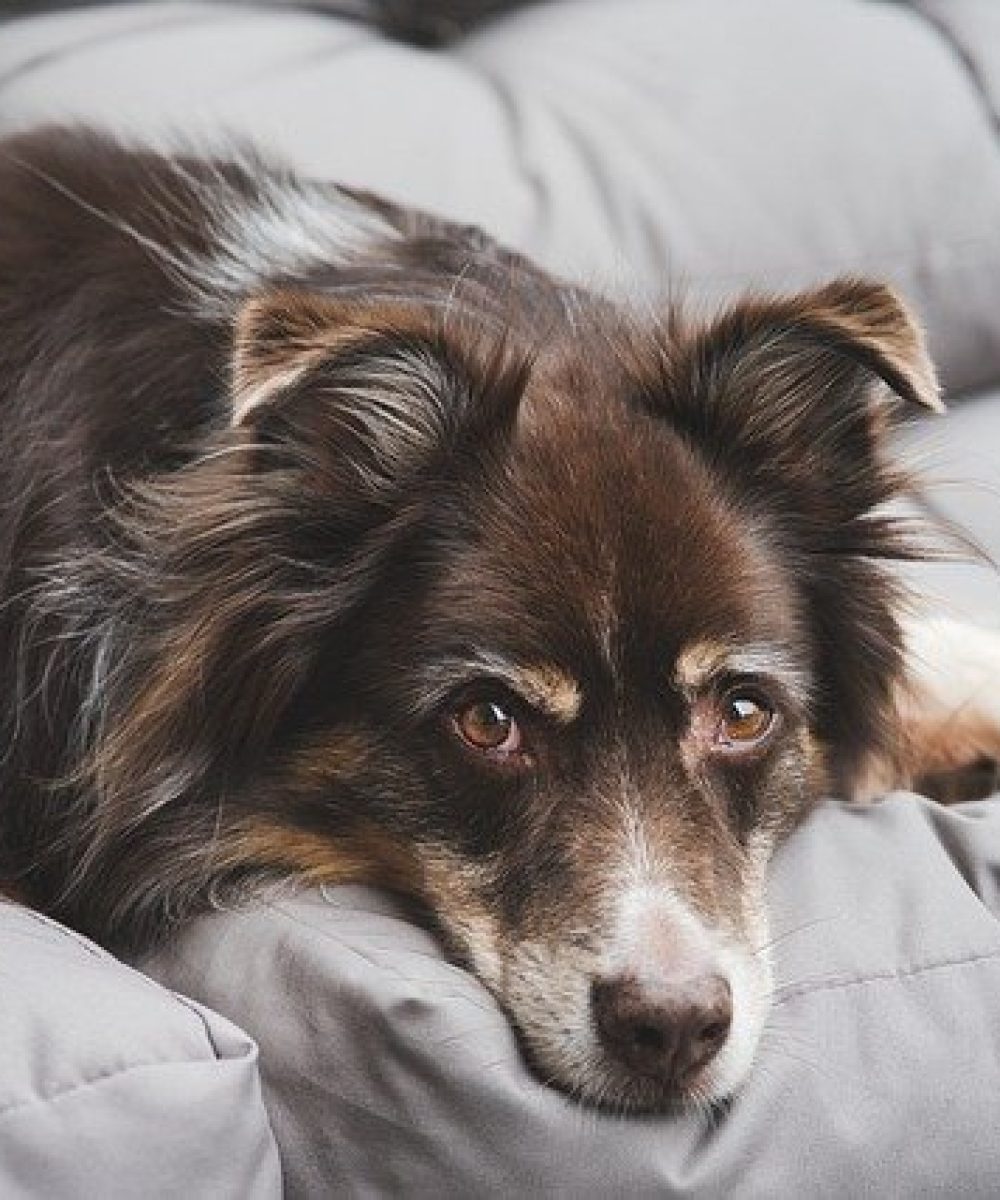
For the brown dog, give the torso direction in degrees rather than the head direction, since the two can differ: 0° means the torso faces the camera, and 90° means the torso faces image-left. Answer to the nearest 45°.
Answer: approximately 315°

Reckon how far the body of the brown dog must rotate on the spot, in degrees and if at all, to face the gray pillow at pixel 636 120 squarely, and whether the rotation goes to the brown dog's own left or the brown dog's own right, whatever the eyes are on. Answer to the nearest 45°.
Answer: approximately 135° to the brown dog's own left

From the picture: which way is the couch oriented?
toward the camera
